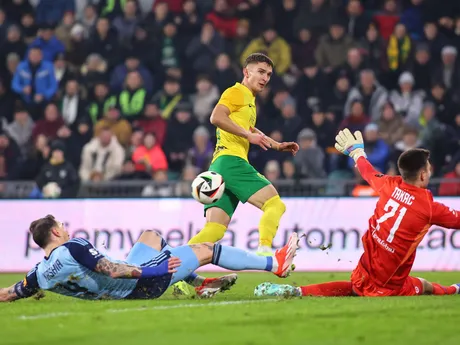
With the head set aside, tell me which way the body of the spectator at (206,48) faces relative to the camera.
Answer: toward the camera

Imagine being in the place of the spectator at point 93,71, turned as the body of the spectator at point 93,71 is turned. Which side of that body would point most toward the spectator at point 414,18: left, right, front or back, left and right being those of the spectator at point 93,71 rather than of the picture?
left

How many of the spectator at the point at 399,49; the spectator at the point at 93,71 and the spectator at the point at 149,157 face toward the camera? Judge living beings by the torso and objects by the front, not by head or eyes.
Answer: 3

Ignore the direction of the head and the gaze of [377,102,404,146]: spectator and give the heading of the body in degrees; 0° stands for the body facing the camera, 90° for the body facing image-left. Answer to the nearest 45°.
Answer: approximately 0°

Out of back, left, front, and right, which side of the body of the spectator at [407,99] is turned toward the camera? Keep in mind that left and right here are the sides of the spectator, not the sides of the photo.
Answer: front

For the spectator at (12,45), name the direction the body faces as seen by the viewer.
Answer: toward the camera

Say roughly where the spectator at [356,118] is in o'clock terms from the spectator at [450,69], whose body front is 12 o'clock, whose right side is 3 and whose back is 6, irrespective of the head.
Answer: the spectator at [356,118] is roughly at 2 o'clock from the spectator at [450,69].

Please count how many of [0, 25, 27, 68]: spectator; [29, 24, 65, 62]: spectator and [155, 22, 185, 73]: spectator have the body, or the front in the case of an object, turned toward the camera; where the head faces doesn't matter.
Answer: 3

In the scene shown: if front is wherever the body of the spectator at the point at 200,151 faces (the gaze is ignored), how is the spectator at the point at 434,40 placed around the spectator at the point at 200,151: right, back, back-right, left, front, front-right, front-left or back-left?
left

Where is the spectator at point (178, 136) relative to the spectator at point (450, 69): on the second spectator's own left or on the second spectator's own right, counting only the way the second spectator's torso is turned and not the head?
on the second spectator's own right
